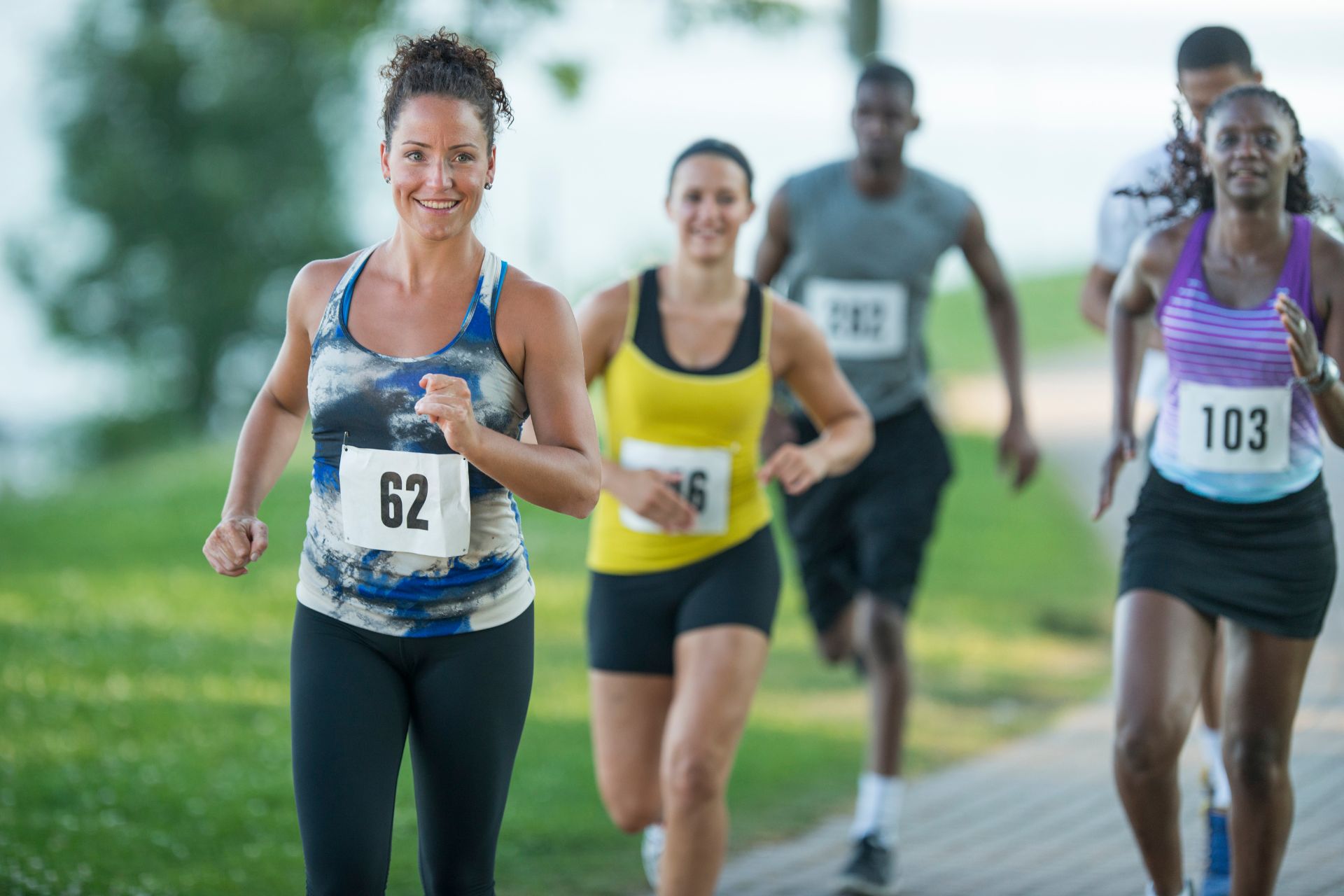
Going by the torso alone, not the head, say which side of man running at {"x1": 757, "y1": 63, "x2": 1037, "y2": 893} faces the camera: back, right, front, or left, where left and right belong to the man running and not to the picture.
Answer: front

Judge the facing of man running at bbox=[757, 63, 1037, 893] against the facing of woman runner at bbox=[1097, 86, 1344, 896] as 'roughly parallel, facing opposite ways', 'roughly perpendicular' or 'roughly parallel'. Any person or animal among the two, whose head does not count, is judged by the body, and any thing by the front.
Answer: roughly parallel

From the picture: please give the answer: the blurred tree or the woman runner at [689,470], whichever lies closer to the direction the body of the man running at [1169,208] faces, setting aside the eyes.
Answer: the woman runner

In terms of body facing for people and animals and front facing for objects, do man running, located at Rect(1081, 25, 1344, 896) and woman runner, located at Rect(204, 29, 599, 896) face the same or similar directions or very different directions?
same or similar directions

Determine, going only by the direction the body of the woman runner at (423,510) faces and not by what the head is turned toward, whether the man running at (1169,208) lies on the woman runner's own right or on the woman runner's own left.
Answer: on the woman runner's own left

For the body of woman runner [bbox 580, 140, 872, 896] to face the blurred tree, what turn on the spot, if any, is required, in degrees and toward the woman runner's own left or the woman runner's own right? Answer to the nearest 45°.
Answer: approximately 180°

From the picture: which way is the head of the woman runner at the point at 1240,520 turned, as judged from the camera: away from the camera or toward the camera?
toward the camera

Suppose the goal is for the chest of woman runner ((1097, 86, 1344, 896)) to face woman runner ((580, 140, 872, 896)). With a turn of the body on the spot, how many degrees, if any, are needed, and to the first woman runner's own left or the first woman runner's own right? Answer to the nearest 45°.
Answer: approximately 90° to the first woman runner's own right

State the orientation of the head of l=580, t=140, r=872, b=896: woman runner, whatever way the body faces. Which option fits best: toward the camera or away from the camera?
toward the camera

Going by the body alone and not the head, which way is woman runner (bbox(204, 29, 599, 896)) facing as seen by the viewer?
toward the camera

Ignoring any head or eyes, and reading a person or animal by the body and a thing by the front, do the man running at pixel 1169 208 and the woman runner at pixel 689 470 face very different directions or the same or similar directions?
same or similar directions

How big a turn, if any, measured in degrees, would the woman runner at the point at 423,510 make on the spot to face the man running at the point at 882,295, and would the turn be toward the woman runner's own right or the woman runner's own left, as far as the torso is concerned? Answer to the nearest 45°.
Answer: approximately 135° to the woman runner's own left

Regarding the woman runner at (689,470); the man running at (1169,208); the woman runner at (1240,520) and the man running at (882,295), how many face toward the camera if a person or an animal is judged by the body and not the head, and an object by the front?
4

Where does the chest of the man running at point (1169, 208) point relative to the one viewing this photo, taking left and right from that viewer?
facing the viewer

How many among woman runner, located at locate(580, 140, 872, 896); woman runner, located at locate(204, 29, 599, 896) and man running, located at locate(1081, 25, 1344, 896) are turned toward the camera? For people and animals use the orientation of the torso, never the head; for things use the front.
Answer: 3
